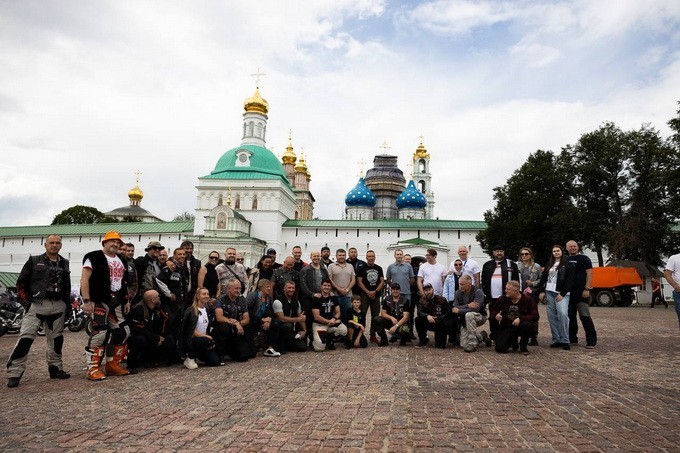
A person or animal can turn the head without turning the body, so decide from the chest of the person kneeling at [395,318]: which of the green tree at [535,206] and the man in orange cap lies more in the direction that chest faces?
the man in orange cap

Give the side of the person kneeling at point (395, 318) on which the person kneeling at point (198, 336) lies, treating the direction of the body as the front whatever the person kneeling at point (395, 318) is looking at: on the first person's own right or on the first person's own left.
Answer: on the first person's own right

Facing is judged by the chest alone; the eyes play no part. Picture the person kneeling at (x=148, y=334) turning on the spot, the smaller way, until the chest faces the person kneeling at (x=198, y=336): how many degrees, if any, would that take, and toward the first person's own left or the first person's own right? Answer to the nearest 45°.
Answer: approximately 45° to the first person's own left

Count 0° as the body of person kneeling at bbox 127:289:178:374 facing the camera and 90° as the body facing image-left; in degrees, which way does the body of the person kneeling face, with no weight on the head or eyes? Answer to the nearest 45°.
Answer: approximately 315°

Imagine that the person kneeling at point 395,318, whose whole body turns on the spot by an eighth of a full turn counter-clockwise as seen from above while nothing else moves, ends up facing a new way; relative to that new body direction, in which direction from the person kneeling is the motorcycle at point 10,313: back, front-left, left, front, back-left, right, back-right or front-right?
back-right

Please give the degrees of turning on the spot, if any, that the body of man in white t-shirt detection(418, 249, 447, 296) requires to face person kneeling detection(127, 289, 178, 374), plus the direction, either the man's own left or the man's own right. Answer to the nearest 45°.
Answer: approximately 45° to the man's own right

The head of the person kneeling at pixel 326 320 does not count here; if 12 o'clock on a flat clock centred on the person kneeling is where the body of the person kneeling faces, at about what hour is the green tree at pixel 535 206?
The green tree is roughly at 7 o'clock from the person kneeling.
